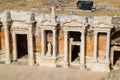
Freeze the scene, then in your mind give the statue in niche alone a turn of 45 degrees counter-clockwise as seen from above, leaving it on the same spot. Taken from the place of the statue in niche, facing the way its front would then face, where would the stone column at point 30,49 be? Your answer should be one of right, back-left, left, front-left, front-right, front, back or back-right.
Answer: back-right

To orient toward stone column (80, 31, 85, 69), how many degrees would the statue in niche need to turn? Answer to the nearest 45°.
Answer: approximately 90° to its left

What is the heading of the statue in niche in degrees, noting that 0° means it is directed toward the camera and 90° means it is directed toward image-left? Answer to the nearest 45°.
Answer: approximately 0°
